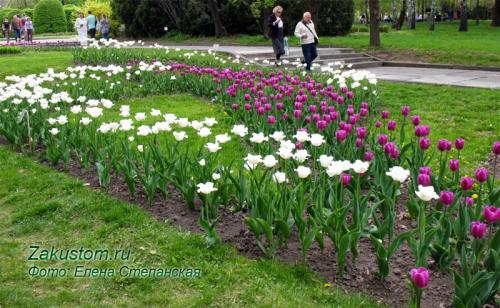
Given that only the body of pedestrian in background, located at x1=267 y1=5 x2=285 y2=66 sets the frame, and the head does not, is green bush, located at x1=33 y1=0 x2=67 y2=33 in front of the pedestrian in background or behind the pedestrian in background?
behind

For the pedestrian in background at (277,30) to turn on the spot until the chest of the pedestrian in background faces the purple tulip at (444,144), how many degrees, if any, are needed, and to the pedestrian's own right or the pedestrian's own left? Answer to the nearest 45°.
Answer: approximately 45° to the pedestrian's own right

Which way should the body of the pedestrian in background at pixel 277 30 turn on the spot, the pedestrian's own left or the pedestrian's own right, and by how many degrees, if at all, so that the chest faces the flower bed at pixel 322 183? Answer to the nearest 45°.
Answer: approximately 45° to the pedestrian's own right

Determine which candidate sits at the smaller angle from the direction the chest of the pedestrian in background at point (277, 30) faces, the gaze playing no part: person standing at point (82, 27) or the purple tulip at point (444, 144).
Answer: the purple tulip

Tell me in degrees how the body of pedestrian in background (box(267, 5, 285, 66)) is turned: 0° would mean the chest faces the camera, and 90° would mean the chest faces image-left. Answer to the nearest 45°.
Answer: approximately 315°

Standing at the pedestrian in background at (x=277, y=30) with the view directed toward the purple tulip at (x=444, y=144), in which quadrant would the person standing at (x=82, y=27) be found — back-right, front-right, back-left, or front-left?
back-right
